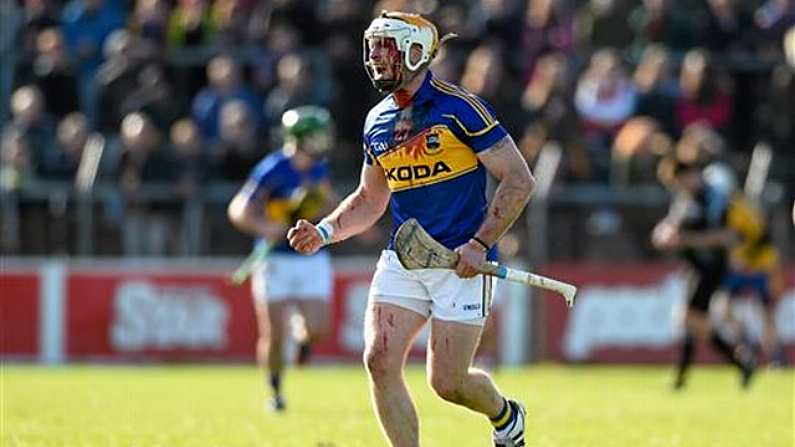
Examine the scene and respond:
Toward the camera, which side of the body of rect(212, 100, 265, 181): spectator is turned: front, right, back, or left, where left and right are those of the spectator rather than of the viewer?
front

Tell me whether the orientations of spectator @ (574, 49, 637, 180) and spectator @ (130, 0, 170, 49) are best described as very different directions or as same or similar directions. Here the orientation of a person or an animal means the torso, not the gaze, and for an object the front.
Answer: same or similar directions

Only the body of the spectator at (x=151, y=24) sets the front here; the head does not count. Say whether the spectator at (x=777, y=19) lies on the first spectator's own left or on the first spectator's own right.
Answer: on the first spectator's own left

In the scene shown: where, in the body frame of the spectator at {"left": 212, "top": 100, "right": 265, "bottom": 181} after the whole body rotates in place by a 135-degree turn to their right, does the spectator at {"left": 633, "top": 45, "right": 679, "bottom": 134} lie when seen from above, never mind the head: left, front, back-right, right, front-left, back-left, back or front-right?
back-right

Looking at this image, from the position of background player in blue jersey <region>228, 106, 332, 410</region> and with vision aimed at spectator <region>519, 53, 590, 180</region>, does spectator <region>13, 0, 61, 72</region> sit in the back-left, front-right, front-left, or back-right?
front-left

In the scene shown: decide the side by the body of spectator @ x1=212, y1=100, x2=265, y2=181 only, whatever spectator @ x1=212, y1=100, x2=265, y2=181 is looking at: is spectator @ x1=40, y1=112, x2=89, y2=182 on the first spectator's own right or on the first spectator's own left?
on the first spectator's own right

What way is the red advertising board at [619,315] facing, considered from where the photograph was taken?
facing the viewer

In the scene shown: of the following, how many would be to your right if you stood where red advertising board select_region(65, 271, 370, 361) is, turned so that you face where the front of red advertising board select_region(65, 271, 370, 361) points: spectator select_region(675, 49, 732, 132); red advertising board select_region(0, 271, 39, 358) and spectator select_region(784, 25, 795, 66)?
1

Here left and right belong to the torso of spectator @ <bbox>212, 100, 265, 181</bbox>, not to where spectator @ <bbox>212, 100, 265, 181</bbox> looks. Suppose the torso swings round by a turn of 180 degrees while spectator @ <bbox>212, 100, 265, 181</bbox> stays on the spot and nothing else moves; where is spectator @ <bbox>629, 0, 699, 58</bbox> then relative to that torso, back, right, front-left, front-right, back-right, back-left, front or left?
right

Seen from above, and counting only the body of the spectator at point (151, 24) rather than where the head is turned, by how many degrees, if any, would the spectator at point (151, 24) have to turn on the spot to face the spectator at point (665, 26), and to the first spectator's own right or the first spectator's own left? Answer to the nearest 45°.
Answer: approximately 90° to the first spectator's own left
